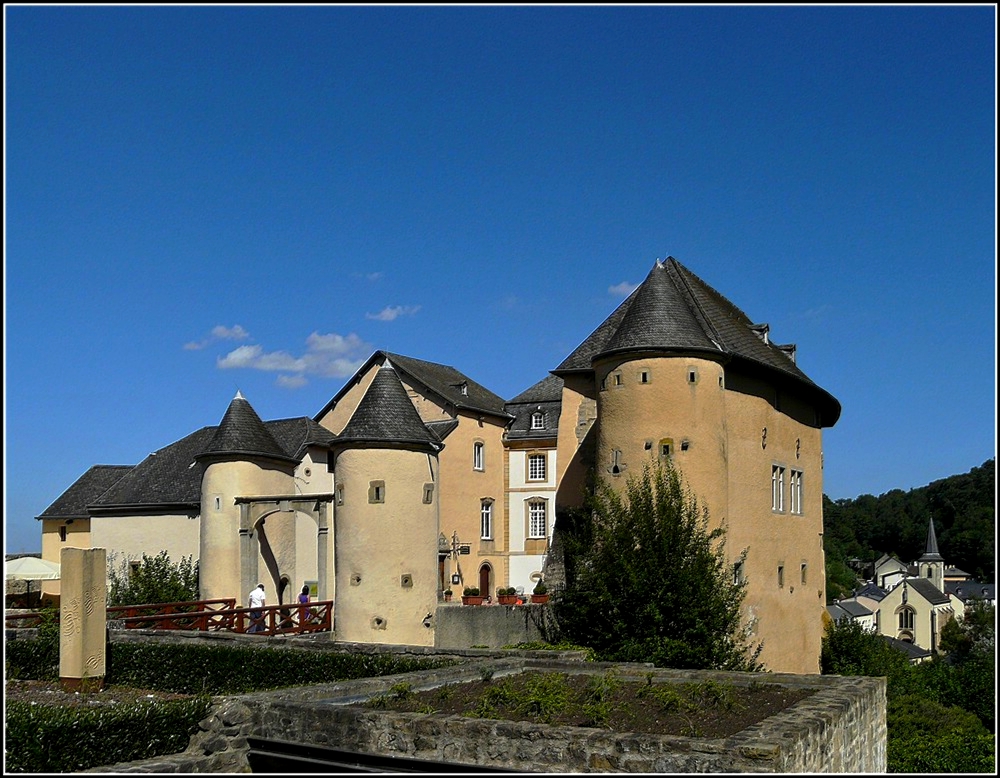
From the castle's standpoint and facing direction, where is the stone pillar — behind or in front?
in front

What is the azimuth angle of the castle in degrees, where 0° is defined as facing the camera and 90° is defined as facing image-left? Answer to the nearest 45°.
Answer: approximately 45°

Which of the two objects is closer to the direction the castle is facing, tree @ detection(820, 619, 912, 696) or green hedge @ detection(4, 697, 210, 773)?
the green hedge

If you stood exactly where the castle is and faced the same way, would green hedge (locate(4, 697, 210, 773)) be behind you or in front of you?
in front
